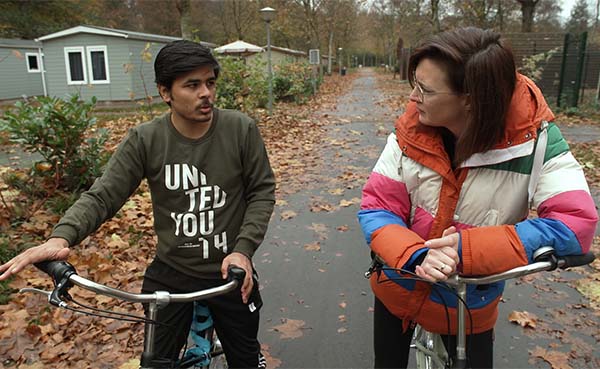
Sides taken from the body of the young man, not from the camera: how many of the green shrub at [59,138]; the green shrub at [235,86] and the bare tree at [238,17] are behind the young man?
3

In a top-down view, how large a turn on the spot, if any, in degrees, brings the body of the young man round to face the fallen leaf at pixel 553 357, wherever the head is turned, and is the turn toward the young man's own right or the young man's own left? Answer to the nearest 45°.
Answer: approximately 90° to the young man's own left

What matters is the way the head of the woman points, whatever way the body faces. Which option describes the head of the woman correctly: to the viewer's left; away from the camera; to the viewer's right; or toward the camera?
to the viewer's left

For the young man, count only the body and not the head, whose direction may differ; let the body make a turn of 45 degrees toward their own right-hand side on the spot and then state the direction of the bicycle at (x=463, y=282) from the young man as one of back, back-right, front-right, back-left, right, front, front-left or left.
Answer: left

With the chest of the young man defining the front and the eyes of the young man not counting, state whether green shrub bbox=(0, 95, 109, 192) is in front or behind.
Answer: behind

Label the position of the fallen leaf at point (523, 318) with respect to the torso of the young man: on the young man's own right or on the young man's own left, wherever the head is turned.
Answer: on the young man's own left

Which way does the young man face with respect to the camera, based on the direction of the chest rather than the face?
toward the camera

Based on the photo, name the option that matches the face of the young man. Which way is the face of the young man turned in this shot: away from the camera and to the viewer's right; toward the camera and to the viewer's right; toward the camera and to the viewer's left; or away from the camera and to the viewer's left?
toward the camera and to the viewer's right

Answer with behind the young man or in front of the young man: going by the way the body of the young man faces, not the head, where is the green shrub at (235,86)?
behind

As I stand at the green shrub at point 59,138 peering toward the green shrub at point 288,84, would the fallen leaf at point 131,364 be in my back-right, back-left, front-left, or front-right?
back-right

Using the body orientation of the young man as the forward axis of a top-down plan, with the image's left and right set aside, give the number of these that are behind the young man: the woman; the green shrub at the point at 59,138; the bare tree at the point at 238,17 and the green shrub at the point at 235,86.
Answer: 3

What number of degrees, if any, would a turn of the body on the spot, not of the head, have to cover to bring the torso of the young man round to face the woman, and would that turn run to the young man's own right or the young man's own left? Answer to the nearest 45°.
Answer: approximately 45° to the young man's own left
